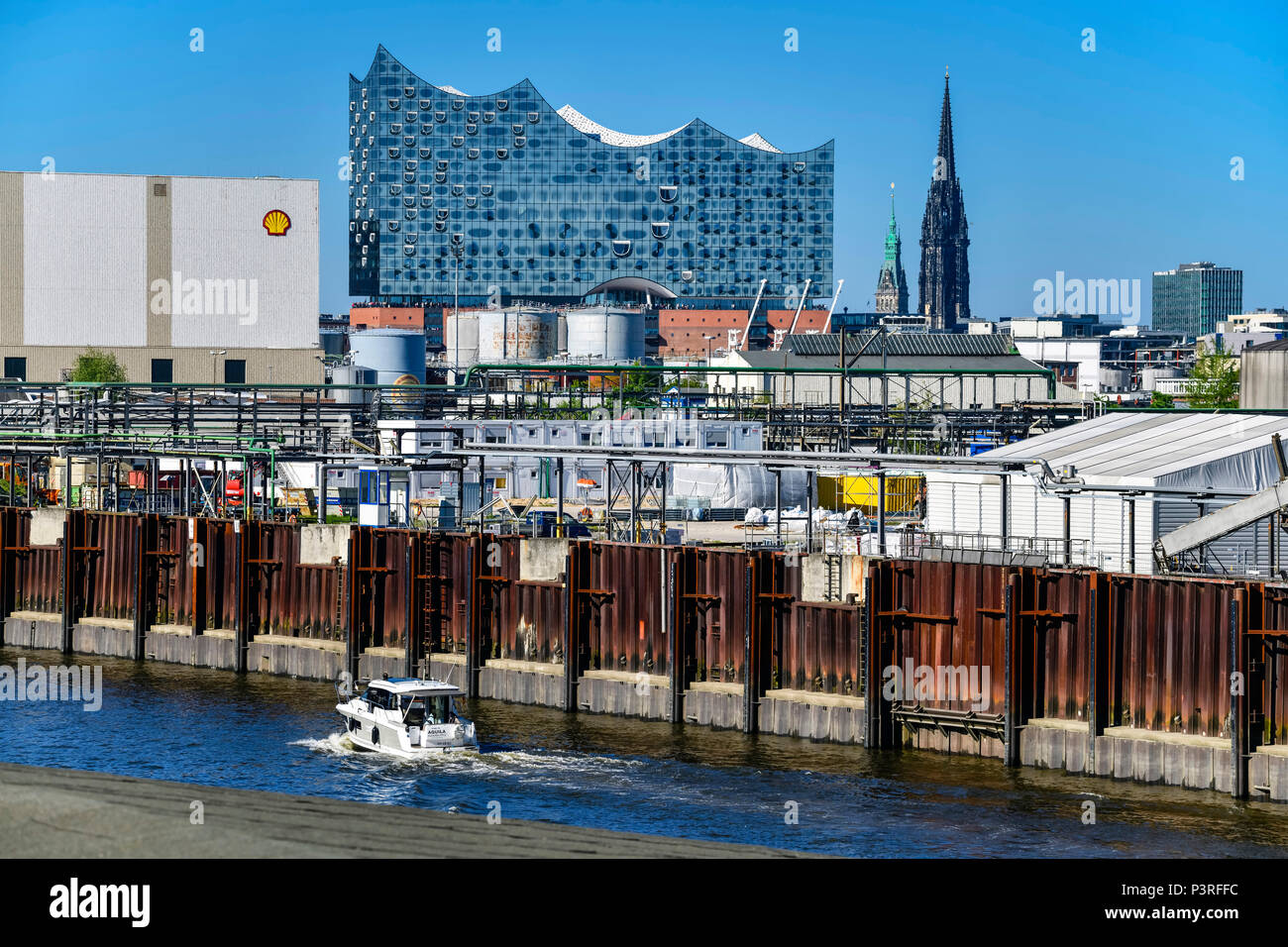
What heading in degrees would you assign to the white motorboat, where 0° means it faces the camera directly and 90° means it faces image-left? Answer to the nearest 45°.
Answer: approximately 135°

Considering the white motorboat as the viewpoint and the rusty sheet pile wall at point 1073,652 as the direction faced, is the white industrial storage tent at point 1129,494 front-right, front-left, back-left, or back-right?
front-left

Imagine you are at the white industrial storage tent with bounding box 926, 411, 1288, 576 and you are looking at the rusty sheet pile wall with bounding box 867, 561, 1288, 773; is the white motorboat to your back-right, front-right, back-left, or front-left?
front-right

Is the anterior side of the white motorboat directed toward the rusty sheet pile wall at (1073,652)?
no

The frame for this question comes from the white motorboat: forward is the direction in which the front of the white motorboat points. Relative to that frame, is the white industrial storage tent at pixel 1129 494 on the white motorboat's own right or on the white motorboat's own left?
on the white motorboat's own right
